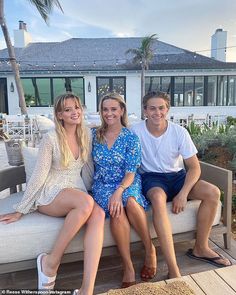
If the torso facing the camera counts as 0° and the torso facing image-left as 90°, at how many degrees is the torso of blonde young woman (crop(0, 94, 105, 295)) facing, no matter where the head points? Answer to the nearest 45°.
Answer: approximately 315°

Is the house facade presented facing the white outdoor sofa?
yes

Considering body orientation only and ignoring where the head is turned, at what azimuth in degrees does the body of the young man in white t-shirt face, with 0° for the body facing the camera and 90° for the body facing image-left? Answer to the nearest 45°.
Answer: approximately 0°

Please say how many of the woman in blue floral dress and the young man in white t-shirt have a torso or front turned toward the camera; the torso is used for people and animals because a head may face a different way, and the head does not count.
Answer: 2

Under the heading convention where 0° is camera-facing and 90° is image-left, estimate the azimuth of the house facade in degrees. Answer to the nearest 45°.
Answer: approximately 0°

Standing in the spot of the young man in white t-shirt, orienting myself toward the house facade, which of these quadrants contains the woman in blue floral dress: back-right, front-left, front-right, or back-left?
back-left
